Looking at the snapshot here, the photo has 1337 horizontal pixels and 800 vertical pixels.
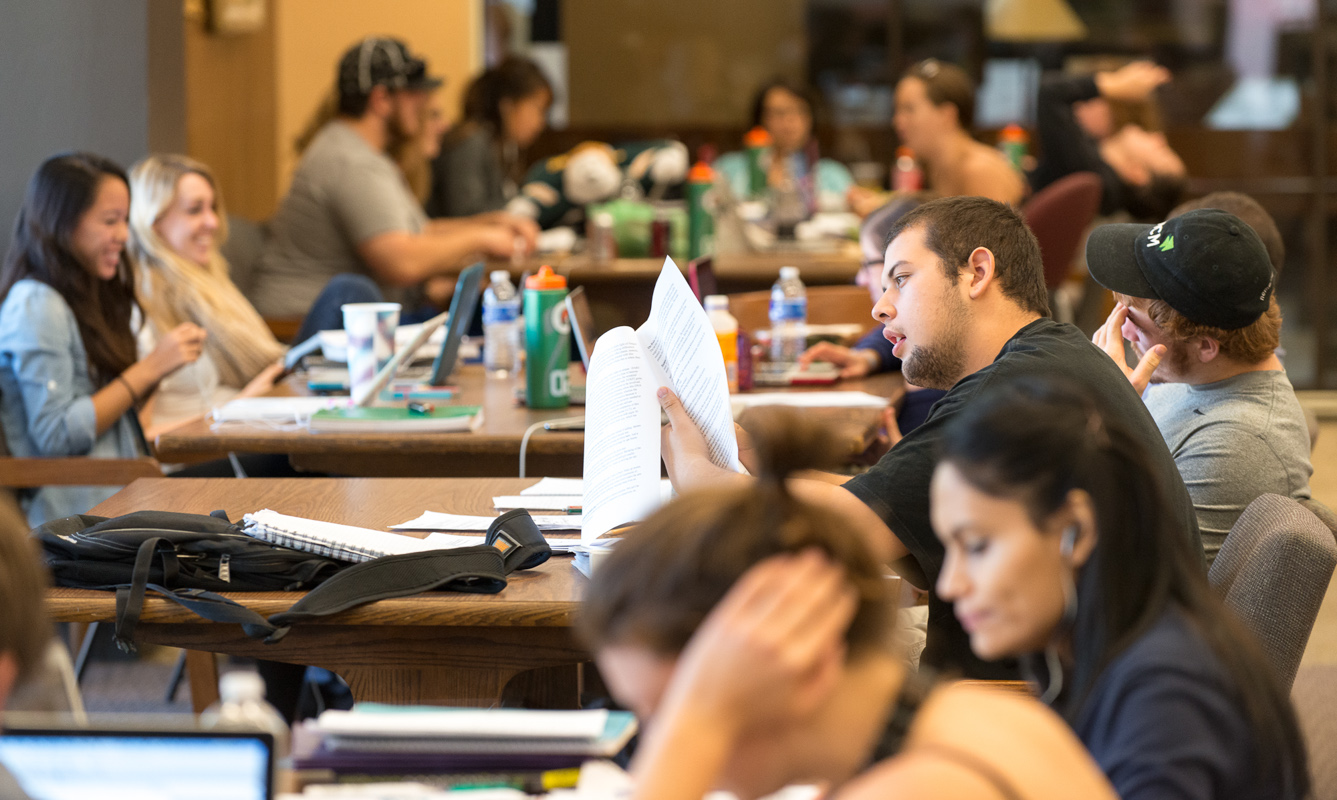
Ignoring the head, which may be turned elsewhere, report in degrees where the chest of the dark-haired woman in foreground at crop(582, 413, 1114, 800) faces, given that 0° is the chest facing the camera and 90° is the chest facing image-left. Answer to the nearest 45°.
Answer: approximately 90°

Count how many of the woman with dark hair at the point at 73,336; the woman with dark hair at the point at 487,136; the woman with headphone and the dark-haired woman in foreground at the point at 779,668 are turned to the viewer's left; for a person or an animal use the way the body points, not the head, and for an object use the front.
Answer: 2

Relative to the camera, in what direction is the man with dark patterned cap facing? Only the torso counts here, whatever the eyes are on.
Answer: to the viewer's right

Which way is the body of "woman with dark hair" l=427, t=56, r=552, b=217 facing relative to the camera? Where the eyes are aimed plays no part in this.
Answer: to the viewer's right

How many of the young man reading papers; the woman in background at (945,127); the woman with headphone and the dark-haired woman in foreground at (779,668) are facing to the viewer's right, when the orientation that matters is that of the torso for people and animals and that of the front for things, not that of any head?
0

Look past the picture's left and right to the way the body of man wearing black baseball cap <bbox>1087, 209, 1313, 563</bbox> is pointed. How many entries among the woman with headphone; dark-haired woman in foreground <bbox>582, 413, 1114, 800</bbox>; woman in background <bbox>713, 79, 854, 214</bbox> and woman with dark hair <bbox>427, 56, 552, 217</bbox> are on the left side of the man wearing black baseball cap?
2

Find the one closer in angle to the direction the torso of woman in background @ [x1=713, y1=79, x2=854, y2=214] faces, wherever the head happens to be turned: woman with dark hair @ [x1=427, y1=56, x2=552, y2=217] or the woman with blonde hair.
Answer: the woman with blonde hair

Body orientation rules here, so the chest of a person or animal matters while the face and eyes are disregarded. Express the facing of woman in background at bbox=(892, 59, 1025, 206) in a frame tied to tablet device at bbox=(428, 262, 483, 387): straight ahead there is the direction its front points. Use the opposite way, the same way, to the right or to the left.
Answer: the same way

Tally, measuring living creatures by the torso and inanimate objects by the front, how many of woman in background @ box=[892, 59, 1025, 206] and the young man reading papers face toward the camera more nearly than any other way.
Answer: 0

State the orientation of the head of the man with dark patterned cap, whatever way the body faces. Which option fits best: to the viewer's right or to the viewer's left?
to the viewer's right

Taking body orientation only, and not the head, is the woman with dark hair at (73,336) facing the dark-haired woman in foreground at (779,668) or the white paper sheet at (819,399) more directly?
the white paper sheet

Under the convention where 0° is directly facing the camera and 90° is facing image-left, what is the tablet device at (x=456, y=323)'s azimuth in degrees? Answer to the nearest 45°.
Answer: approximately 90°

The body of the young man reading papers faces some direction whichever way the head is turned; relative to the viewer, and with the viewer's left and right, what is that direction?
facing to the left of the viewer

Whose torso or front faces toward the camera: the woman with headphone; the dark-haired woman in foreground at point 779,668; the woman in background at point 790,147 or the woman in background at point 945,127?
the woman in background at point 790,147

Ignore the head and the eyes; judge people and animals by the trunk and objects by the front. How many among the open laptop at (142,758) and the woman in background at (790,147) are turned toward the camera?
2

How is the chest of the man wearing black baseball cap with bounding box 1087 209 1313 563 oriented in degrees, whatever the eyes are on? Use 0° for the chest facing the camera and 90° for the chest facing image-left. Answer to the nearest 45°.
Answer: approximately 90°

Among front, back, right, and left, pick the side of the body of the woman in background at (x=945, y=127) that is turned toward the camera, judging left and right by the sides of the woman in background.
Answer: left

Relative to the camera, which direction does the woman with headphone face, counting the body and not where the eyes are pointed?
to the viewer's left
